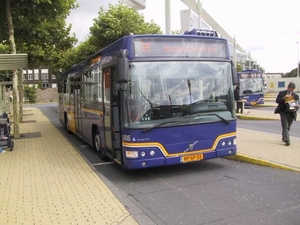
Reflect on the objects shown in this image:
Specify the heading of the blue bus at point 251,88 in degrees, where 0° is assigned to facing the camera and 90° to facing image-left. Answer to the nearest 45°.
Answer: approximately 0°

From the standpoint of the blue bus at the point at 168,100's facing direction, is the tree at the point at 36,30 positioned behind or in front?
behind

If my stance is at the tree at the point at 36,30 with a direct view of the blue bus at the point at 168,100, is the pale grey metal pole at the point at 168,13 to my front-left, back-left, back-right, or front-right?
front-left

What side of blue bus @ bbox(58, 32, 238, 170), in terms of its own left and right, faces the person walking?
left

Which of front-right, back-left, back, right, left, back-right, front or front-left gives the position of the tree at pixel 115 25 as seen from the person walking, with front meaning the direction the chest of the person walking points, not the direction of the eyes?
back-right

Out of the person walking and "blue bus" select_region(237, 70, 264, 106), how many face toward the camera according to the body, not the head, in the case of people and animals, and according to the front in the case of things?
2

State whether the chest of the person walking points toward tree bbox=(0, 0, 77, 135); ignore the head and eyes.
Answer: no

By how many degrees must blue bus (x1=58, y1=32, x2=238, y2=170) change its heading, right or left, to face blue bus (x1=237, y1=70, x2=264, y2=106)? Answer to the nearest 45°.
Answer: approximately 135° to its left

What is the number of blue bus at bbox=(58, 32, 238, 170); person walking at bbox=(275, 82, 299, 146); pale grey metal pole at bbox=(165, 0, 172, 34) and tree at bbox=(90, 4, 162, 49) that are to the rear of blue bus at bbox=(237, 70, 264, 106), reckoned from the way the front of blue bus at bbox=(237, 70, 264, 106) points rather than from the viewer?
0

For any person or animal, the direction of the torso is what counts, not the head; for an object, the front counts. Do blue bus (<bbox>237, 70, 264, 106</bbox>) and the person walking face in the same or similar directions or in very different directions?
same or similar directions

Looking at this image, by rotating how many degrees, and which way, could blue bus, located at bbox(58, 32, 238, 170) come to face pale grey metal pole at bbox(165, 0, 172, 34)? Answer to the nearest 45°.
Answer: approximately 135° to its left

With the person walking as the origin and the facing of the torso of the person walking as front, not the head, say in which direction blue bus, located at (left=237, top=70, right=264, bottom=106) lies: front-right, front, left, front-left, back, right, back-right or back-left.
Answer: back

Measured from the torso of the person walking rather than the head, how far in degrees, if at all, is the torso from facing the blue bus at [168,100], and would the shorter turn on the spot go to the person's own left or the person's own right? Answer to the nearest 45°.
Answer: approximately 45° to the person's own right

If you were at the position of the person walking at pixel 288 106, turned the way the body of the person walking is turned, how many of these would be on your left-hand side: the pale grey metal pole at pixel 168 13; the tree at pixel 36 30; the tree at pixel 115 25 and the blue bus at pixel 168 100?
0

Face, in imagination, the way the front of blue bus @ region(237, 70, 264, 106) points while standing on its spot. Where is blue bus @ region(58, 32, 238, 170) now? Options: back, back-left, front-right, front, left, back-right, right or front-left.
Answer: front

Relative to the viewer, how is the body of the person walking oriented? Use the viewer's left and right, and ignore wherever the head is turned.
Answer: facing the viewer
